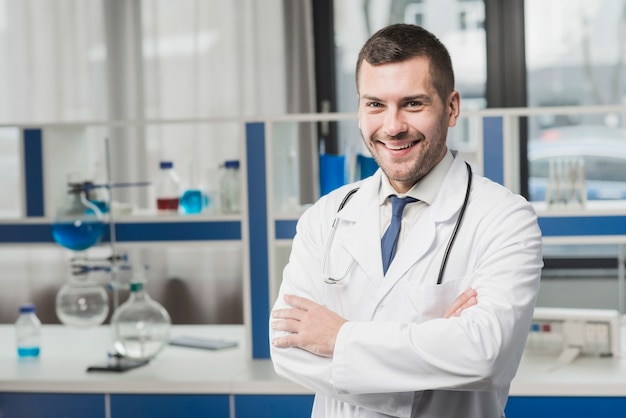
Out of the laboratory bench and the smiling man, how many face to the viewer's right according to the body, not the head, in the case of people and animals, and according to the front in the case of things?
0

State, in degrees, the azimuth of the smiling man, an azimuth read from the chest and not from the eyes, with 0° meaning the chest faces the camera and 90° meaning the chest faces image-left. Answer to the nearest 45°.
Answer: approximately 45°

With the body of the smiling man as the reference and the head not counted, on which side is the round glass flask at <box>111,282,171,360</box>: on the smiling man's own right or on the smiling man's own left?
on the smiling man's own right

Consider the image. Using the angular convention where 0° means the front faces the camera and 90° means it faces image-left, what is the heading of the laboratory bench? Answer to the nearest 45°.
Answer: approximately 0°

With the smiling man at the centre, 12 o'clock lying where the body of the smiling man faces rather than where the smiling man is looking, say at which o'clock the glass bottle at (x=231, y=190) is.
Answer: The glass bottle is roughly at 4 o'clock from the smiling man.

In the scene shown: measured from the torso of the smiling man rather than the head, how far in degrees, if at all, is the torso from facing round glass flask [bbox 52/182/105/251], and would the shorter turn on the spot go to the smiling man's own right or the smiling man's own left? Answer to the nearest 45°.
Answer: approximately 90° to the smiling man's own right
